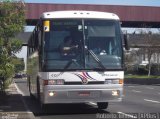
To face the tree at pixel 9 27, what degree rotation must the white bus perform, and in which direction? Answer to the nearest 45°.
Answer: approximately 135° to its right

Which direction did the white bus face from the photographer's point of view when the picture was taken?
facing the viewer
